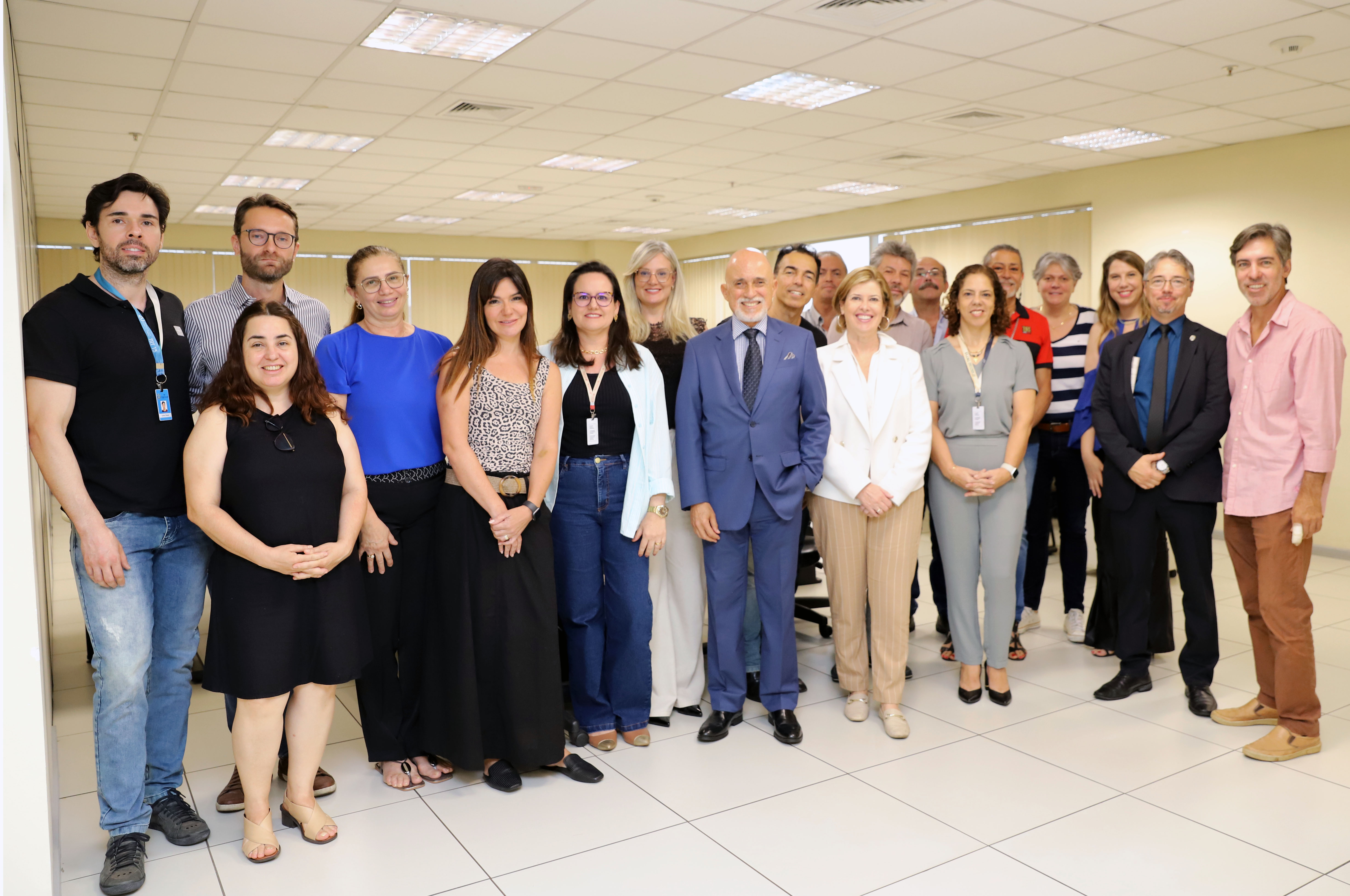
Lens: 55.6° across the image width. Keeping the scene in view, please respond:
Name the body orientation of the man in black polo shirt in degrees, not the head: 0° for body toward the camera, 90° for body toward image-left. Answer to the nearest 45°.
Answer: approximately 315°

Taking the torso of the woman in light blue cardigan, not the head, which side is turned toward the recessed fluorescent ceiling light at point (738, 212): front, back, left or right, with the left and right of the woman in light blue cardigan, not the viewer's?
back

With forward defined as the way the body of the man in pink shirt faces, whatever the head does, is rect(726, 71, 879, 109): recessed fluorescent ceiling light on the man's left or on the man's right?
on the man's right

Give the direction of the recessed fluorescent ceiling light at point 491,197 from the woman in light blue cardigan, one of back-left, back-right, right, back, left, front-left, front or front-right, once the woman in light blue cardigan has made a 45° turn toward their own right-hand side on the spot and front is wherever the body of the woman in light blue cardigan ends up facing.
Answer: back-right

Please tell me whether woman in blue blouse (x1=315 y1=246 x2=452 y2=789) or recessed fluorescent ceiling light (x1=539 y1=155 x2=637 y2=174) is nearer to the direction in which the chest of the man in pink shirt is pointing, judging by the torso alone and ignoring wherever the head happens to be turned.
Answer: the woman in blue blouse

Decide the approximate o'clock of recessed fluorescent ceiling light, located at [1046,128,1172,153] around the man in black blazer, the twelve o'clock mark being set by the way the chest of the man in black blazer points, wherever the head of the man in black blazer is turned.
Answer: The recessed fluorescent ceiling light is roughly at 6 o'clock from the man in black blazer.
